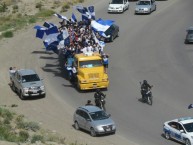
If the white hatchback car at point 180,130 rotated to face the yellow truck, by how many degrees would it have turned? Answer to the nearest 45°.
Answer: approximately 180°

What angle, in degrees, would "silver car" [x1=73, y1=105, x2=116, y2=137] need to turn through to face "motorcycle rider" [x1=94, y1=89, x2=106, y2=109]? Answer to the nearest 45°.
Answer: approximately 135° to its left

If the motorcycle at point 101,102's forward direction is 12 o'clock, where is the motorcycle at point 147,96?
the motorcycle at point 147,96 is roughly at 10 o'clock from the motorcycle at point 101,102.

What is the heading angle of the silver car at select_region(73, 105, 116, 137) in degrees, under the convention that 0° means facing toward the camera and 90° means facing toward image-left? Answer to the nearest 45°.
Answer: approximately 315°

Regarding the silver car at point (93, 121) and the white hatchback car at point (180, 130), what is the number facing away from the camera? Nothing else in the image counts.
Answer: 0

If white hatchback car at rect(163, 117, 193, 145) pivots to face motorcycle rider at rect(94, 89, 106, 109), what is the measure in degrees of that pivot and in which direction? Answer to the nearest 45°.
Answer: approximately 180°
